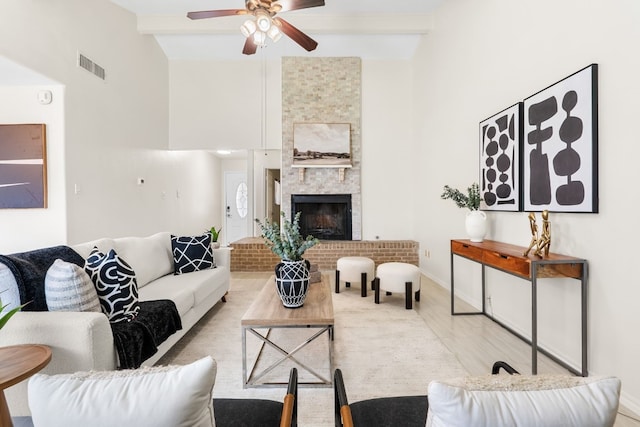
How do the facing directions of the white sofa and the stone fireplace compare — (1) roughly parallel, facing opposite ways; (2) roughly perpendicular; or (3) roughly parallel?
roughly perpendicular

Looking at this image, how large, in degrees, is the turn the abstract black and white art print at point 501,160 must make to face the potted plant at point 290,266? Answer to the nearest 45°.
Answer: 0° — it already faces it

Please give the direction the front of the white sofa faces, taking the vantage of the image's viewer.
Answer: facing the viewer and to the right of the viewer

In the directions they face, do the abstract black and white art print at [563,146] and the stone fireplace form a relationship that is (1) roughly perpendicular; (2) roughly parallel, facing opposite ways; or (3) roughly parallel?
roughly perpendicular

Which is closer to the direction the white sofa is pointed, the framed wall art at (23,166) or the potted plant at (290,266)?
the potted plant

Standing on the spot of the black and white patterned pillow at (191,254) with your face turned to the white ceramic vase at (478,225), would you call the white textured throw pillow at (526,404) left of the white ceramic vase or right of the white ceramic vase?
right

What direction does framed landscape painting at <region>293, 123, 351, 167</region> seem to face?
toward the camera

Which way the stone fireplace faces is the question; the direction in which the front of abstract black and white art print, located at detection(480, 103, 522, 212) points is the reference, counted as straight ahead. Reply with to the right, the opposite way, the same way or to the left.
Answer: to the left

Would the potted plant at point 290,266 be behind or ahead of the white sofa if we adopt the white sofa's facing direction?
ahead

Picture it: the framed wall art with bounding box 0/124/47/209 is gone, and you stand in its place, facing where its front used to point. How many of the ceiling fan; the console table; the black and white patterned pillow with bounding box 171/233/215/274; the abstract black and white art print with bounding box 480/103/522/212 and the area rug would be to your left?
5

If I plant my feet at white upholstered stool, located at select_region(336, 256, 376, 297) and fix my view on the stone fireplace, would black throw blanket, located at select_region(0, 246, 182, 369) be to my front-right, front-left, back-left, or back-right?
back-left

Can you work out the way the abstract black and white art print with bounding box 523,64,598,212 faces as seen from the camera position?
facing the viewer and to the left of the viewer
